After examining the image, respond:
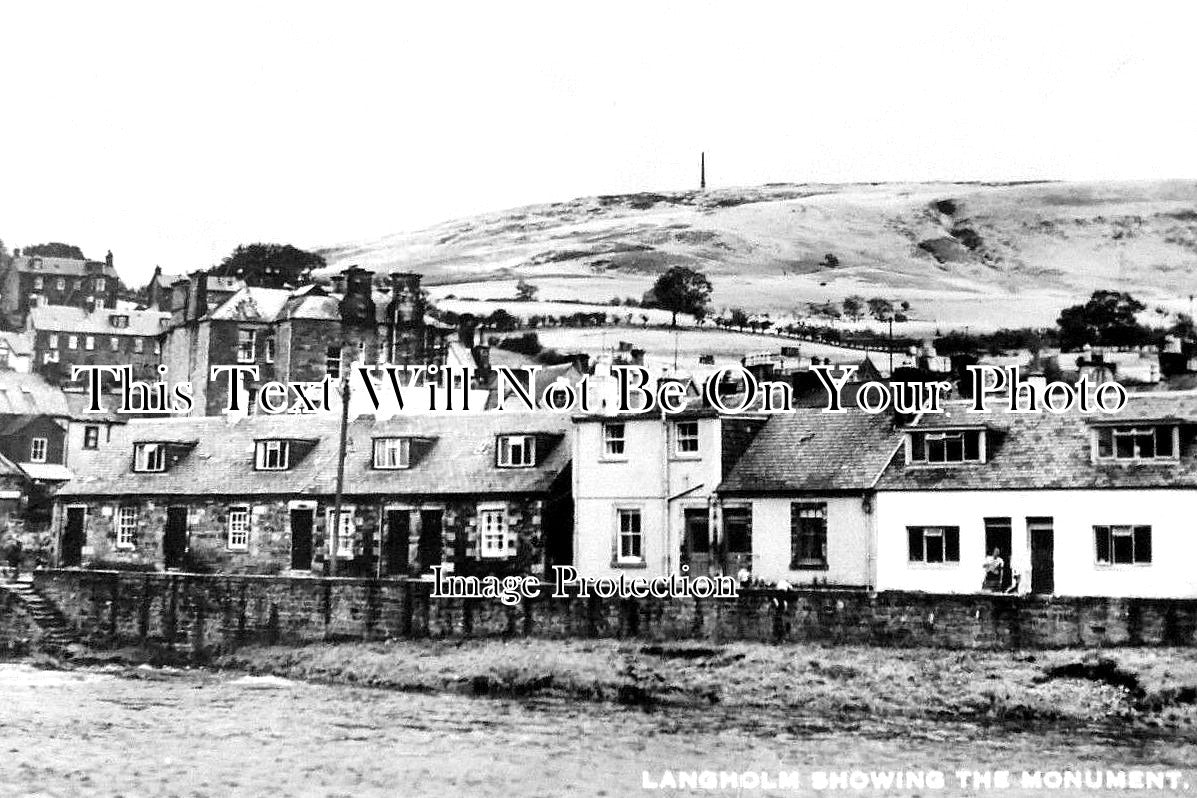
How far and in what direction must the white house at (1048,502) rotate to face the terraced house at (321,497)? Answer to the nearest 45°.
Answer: approximately 90° to its right

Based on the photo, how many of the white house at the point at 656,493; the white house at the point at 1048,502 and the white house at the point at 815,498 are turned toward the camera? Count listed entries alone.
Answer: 3

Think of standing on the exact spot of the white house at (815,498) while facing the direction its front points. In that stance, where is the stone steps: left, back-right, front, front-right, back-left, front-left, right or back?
right

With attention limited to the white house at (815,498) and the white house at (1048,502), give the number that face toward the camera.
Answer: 2

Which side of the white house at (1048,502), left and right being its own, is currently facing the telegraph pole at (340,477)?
right

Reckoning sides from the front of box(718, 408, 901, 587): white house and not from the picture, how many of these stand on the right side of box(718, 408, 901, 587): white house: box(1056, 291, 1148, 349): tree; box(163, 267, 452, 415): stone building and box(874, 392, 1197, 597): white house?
1

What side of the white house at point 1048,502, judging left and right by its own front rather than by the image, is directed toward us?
front

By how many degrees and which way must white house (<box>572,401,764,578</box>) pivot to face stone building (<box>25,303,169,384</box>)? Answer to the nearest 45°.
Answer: approximately 90° to its right

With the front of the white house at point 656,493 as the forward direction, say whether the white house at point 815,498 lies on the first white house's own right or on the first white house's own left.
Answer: on the first white house's own left

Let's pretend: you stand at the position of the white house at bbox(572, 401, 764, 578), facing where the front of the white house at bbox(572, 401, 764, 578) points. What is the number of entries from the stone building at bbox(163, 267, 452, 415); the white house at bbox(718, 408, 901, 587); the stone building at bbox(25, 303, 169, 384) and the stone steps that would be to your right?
3

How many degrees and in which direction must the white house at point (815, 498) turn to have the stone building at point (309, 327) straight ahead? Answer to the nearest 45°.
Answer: approximately 90° to its right

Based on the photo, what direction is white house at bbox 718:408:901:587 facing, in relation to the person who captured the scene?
facing the viewer

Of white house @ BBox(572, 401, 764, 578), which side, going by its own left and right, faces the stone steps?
right
